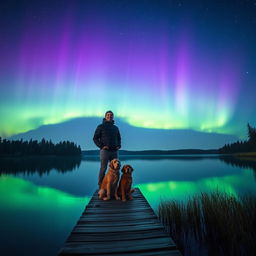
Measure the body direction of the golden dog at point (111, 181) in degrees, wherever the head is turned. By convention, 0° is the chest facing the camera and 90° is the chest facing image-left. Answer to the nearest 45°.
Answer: approximately 315°

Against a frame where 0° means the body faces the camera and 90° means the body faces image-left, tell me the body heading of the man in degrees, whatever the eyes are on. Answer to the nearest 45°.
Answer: approximately 0°
